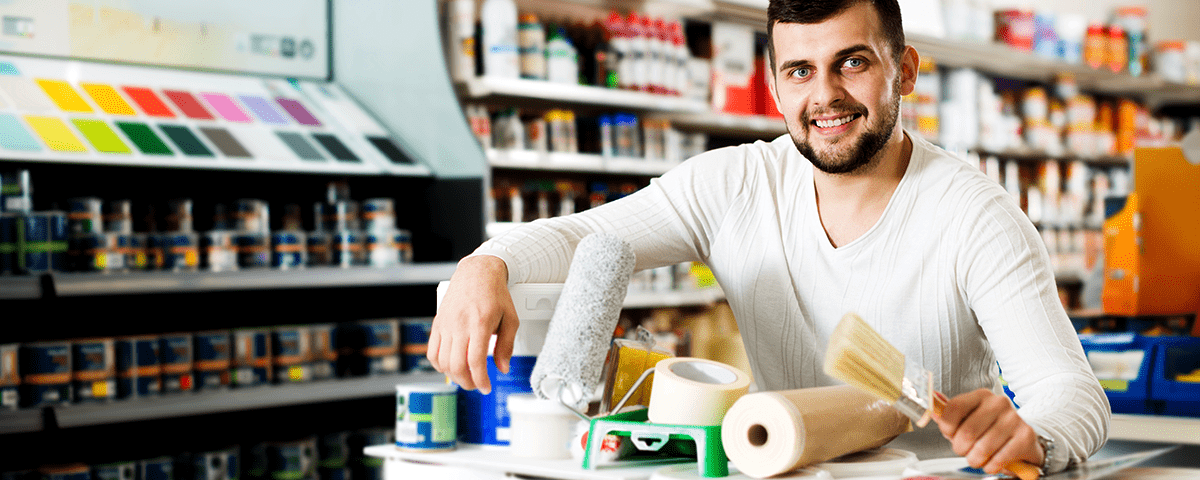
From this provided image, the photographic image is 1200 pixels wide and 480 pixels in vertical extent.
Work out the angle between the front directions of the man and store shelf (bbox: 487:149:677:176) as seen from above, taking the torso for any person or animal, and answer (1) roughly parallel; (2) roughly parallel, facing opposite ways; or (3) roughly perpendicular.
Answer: roughly parallel

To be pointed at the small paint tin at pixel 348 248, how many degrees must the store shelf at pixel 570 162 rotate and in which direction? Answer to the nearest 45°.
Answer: approximately 45° to its right

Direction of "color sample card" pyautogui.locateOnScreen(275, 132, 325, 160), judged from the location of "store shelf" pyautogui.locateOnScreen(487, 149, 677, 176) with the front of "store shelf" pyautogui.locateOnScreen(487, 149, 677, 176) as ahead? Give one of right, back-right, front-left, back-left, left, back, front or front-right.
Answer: front-right

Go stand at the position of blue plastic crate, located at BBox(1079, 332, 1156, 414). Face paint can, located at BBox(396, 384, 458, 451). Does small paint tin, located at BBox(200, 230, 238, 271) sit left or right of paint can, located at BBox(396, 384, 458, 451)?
right

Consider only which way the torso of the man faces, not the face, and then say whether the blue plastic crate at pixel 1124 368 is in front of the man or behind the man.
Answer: behind

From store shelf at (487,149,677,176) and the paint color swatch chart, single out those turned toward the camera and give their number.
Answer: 2

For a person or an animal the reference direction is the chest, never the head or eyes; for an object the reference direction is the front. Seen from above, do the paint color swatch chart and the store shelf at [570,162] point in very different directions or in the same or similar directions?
same or similar directions

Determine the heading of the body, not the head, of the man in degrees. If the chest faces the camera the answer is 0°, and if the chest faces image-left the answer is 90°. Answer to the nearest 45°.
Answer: approximately 0°

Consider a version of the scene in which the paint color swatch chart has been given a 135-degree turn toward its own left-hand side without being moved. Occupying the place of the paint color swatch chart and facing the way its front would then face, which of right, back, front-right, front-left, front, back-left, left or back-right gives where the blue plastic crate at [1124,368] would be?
right

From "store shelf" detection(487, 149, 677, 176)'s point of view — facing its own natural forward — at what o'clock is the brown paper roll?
The brown paper roll is roughly at 12 o'clock from the store shelf.

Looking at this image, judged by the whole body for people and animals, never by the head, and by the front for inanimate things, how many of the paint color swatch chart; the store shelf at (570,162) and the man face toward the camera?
3

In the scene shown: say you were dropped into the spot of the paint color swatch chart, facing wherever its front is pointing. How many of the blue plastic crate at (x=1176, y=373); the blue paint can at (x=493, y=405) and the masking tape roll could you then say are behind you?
0

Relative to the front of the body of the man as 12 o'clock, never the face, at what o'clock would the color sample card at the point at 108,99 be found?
The color sample card is roughly at 4 o'clock from the man.

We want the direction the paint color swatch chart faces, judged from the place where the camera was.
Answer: facing the viewer
